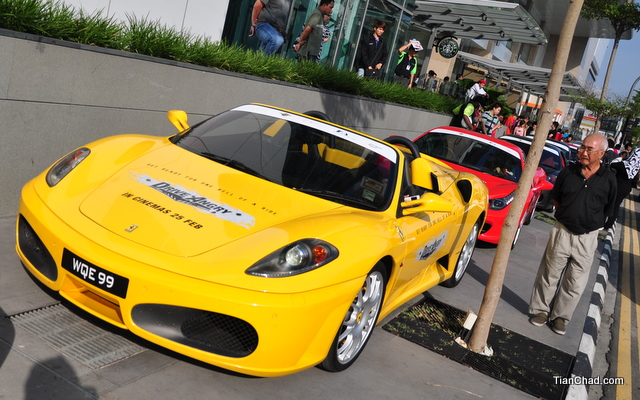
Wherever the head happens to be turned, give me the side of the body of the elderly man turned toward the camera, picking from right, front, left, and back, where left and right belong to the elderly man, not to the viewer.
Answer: front

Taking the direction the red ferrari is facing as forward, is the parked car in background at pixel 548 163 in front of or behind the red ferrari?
behind

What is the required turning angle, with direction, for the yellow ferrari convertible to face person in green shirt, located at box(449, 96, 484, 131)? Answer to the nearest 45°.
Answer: approximately 135° to its right

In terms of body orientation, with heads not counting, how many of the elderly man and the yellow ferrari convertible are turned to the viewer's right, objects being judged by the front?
0

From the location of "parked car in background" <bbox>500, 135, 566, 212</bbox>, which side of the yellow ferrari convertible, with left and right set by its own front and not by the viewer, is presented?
back

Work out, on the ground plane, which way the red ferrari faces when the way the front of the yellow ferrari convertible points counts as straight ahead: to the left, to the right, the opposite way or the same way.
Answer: the same way

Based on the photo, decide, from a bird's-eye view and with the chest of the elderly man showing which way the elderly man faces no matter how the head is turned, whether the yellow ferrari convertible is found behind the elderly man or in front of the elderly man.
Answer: in front

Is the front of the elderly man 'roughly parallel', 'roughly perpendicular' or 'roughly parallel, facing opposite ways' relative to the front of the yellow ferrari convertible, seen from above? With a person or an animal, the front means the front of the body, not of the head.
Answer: roughly parallel

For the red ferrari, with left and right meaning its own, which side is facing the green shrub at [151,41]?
front

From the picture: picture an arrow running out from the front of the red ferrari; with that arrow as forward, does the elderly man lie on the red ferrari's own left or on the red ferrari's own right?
on the red ferrari's own left

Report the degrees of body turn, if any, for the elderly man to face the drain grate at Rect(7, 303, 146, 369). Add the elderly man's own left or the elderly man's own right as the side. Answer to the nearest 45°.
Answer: approximately 45° to the elderly man's own right

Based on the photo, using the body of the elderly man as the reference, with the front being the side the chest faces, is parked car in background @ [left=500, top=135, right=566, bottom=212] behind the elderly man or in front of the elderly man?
behind

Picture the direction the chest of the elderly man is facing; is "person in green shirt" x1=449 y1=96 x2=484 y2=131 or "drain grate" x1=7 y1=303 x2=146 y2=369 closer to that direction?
the drain grate

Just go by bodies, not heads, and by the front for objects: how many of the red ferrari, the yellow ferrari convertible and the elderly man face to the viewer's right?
0

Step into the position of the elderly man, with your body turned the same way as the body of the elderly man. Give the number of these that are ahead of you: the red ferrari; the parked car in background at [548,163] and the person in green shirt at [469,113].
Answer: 0

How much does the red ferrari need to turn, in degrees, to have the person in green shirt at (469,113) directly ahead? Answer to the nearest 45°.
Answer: approximately 135° to its right
